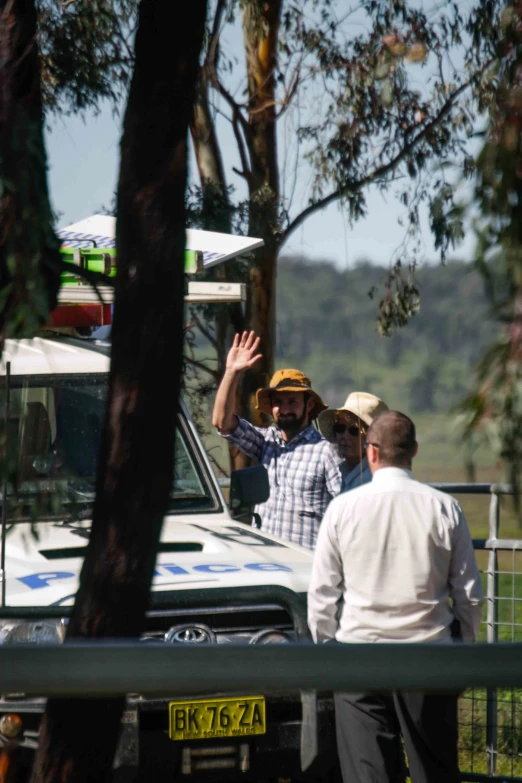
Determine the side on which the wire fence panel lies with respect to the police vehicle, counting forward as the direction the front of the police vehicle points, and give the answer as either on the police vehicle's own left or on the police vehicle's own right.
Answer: on the police vehicle's own left

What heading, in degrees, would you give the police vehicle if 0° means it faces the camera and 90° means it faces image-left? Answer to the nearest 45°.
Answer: approximately 315°

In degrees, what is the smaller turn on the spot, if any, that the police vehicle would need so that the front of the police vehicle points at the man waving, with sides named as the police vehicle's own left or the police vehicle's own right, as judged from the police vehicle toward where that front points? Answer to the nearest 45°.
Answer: approximately 90° to the police vehicle's own left

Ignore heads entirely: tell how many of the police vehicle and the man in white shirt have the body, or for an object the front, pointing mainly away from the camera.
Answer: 1

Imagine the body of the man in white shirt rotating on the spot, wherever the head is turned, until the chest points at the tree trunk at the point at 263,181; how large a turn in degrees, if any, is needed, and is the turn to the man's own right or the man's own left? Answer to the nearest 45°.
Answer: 0° — they already face it

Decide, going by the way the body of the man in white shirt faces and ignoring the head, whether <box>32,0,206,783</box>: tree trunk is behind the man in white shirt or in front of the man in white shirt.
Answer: behind

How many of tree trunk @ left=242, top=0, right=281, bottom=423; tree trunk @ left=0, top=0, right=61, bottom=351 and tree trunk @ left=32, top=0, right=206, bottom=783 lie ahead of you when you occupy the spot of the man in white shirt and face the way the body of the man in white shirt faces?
1

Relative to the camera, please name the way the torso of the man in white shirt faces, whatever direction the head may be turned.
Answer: away from the camera

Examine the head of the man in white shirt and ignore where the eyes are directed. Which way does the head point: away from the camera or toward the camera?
away from the camera

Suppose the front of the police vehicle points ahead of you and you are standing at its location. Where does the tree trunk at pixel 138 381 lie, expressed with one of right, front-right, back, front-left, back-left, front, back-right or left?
front-right

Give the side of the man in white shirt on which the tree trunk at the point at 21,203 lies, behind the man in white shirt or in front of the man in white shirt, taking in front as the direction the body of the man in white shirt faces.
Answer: behind

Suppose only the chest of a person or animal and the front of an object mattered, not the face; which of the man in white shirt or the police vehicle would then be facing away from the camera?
the man in white shirt
